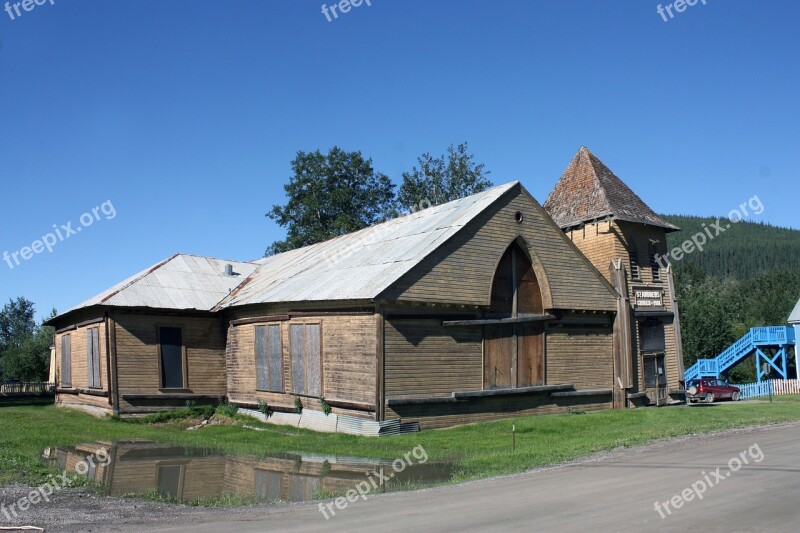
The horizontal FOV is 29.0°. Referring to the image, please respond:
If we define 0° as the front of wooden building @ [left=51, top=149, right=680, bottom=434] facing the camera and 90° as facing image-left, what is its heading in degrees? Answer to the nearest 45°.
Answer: approximately 315°

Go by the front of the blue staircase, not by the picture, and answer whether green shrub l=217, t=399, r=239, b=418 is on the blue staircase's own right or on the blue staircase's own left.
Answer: on the blue staircase's own left

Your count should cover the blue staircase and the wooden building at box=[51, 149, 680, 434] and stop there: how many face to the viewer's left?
1

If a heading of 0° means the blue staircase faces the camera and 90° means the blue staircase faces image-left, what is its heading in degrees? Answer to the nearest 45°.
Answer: approximately 90°

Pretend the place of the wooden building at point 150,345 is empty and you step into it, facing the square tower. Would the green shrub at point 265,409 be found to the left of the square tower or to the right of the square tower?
right

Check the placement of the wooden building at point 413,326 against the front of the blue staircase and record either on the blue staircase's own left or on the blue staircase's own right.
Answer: on the blue staircase's own left

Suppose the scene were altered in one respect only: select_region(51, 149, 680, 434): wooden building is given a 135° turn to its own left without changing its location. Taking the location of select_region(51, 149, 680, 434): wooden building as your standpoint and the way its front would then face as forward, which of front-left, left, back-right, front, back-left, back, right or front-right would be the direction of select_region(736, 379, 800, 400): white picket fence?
front-right
